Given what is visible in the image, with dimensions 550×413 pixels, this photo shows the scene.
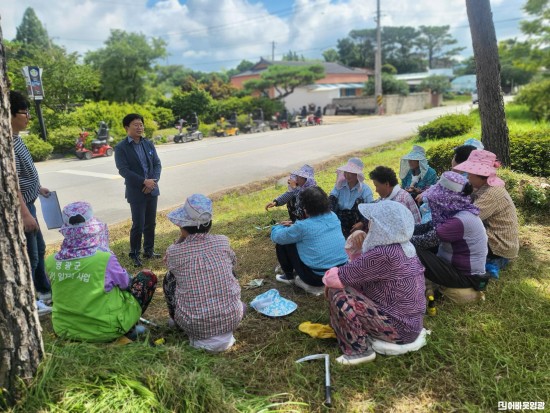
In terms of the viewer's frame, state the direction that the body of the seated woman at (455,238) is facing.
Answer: to the viewer's left

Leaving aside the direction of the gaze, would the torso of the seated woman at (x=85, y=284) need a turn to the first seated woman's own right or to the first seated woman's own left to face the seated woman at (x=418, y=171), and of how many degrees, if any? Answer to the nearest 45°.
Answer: approximately 45° to the first seated woman's own right

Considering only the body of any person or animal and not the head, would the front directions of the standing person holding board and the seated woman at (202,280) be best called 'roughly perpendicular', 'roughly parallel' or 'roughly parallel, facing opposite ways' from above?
roughly perpendicular

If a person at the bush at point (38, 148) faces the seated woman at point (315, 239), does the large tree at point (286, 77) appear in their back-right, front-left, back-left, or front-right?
back-left

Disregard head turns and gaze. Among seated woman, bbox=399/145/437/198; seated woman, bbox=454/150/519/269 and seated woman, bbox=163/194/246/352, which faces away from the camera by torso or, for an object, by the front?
seated woman, bbox=163/194/246/352

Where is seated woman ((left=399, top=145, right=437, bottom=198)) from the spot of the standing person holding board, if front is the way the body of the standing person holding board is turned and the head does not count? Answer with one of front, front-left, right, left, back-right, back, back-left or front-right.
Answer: front

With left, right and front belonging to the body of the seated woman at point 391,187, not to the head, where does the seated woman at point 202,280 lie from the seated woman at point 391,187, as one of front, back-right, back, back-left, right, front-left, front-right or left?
front-left

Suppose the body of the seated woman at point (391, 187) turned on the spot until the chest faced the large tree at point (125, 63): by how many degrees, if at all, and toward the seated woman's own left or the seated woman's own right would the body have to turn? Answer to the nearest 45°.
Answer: approximately 45° to the seated woman's own right

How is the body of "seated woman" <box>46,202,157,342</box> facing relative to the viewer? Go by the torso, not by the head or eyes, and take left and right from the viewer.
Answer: facing away from the viewer and to the right of the viewer

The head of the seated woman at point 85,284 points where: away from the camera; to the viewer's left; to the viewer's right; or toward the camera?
away from the camera

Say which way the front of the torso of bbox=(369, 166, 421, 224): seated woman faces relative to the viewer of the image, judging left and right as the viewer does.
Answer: facing to the left of the viewer

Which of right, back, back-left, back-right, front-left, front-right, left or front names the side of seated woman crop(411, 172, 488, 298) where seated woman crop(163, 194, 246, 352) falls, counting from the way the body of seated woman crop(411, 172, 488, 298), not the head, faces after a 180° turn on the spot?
back-right

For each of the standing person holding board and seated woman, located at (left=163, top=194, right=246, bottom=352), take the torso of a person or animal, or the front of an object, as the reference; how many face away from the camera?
1

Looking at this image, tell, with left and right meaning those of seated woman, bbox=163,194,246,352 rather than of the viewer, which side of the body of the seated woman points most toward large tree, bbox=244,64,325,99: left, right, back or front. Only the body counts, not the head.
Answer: front

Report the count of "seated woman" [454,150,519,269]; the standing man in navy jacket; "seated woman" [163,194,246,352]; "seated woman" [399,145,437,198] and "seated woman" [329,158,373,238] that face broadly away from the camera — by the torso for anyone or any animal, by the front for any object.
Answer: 1

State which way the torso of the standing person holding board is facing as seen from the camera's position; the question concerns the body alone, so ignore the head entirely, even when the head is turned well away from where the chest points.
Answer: to the viewer's right

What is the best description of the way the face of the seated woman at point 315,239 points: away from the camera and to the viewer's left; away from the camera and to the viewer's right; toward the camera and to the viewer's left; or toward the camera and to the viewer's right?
away from the camera and to the viewer's left

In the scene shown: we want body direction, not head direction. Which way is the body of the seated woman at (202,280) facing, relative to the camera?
away from the camera

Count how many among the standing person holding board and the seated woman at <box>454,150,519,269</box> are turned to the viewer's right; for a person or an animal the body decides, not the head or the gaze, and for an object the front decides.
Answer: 1

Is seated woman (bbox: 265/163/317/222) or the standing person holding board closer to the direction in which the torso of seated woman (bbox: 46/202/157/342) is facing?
the seated woman
